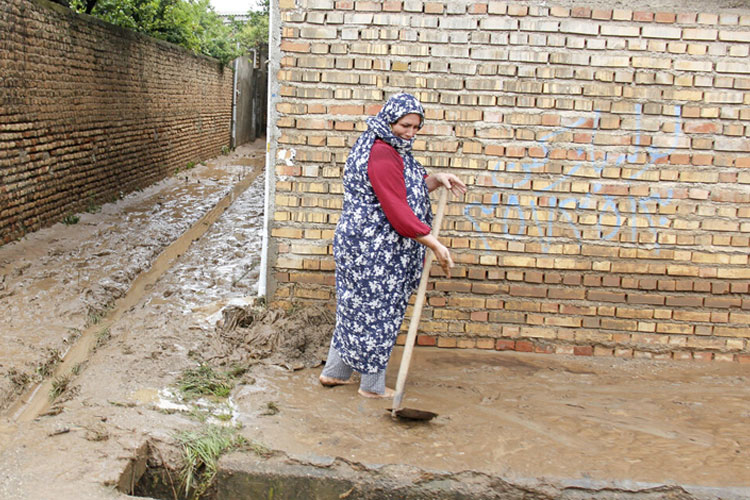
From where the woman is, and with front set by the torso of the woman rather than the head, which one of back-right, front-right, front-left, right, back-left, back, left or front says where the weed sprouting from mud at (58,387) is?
back

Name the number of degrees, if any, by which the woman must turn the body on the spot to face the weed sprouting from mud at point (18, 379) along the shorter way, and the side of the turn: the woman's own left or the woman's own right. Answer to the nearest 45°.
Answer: approximately 180°

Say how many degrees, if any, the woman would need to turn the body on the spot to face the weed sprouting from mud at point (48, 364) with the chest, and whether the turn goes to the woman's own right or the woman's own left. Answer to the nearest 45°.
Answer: approximately 180°

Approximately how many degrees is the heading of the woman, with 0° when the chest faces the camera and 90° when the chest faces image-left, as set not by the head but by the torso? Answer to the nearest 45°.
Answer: approximately 270°

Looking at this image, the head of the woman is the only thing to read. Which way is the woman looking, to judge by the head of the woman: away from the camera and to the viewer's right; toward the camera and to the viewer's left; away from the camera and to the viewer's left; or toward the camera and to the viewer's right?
toward the camera and to the viewer's right

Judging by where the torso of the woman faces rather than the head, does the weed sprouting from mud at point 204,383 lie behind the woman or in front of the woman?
behind
